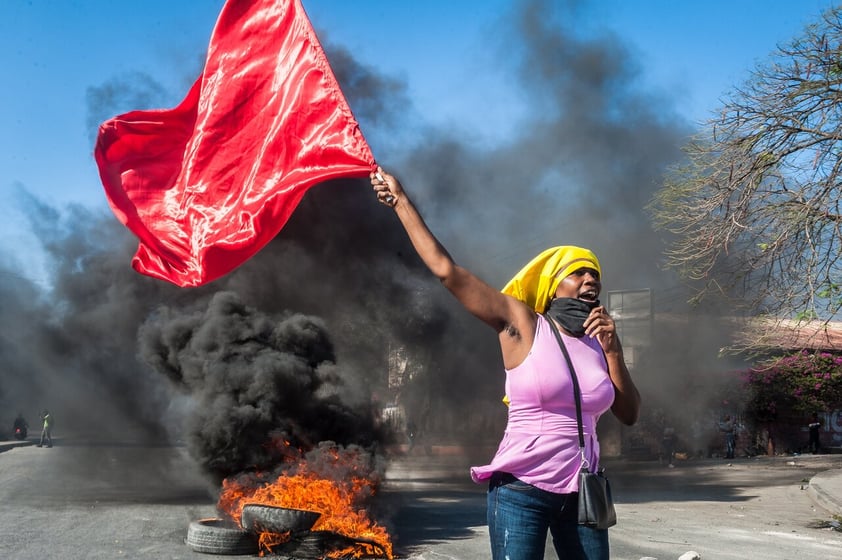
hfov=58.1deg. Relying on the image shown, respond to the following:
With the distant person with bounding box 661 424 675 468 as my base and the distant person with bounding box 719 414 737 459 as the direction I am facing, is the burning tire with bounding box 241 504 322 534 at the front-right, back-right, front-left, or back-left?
back-right

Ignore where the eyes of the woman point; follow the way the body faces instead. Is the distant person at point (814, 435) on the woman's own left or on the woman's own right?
on the woman's own left

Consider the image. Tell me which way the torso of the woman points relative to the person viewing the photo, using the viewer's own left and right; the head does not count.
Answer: facing the viewer and to the right of the viewer

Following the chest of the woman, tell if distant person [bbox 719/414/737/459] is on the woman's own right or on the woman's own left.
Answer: on the woman's own left

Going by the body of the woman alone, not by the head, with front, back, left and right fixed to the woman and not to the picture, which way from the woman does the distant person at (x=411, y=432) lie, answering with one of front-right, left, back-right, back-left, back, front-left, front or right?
back-left
